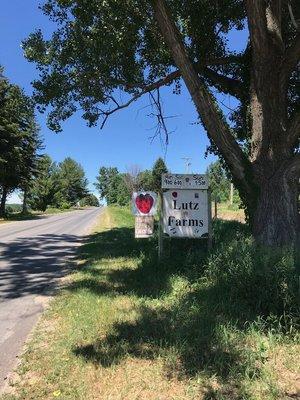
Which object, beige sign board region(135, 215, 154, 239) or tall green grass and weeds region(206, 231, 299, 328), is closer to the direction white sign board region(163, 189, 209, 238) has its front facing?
the tall green grass and weeds

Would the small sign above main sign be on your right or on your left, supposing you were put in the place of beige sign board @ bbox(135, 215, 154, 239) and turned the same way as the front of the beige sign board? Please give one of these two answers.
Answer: on your left

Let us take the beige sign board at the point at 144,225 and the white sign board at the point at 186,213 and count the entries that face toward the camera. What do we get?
2

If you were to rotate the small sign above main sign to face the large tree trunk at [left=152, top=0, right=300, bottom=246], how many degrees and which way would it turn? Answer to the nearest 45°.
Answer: approximately 90° to its left

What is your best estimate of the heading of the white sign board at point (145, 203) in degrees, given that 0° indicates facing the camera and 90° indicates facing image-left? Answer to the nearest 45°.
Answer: approximately 0°

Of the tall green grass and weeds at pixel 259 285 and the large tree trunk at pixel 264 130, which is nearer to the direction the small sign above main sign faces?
the tall green grass and weeds
